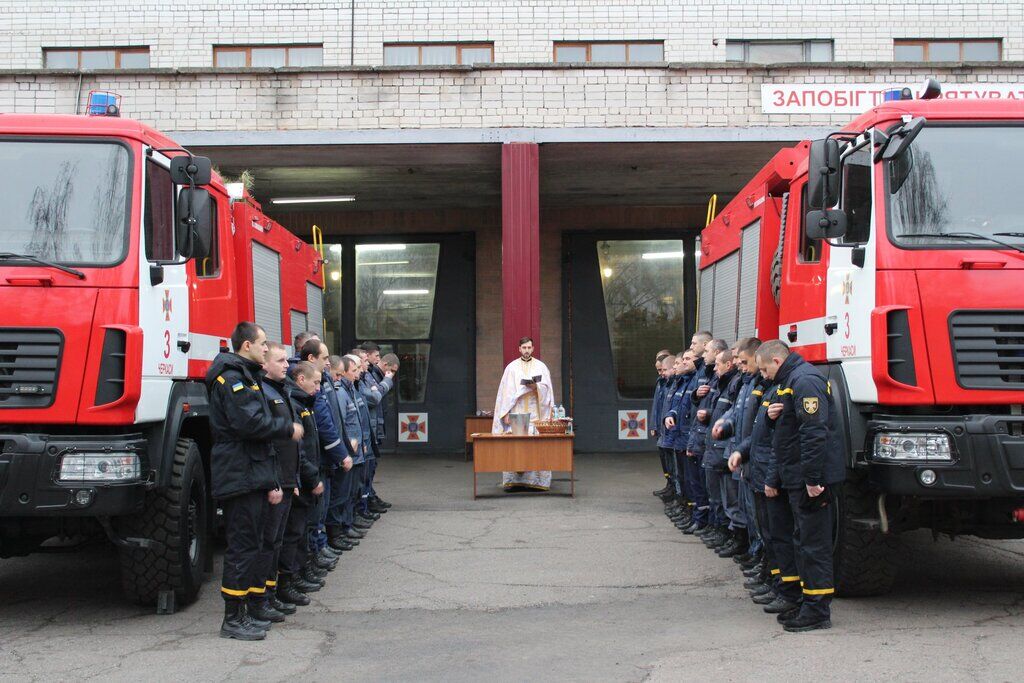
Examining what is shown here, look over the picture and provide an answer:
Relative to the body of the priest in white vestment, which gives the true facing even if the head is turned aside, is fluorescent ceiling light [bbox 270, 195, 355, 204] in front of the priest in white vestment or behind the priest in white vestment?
behind

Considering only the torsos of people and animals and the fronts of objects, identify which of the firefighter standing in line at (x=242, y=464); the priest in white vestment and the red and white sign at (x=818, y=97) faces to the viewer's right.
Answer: the firefighter standing in line

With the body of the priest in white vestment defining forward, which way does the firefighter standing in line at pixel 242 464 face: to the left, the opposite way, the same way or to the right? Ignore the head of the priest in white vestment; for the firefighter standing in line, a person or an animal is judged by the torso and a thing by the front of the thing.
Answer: to the left

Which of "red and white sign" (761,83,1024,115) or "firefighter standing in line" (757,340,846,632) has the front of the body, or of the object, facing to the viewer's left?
the firefighter standing in line

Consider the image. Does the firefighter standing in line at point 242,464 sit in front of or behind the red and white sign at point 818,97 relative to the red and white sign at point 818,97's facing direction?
in front

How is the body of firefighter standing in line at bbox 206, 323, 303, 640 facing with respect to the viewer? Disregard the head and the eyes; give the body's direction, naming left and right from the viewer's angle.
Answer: facing to the right of the viewer

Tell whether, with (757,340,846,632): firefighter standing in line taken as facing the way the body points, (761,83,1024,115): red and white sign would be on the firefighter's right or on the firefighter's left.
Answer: on the firefighter's right

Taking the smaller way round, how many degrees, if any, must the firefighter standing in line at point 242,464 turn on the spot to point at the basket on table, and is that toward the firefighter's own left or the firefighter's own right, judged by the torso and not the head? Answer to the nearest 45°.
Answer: approximately 45° to the firefighter's own left

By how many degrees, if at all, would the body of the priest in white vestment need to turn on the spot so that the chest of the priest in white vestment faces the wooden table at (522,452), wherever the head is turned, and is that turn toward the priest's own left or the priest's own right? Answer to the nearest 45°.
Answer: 0° — they already face it

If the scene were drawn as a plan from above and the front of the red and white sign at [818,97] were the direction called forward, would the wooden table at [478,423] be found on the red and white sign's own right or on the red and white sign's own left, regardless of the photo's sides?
on the red and white sign's own right

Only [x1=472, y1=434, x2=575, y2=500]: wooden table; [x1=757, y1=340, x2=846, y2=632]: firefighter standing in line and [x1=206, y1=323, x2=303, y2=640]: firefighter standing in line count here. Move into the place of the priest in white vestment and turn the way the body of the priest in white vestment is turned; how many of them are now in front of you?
3

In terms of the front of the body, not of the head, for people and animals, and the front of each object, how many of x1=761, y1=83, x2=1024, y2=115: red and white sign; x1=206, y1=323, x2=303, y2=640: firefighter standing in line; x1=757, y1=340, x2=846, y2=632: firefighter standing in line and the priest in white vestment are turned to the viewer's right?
1

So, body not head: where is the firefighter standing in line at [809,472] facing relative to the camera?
to the viewer's left

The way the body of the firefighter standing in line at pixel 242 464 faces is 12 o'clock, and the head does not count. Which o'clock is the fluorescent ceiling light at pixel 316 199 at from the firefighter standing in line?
The fluorescent ceiling light is roughly at 9 o'clock from the firefighter standing in line.

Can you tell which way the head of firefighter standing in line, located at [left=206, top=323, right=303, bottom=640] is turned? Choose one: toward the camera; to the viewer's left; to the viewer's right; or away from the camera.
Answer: to the viewer's right

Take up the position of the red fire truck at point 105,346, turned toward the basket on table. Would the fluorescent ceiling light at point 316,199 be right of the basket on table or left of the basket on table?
left

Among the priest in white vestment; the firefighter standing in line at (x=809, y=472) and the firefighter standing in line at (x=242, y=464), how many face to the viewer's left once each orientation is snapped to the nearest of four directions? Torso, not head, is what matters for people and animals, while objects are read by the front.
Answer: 1
